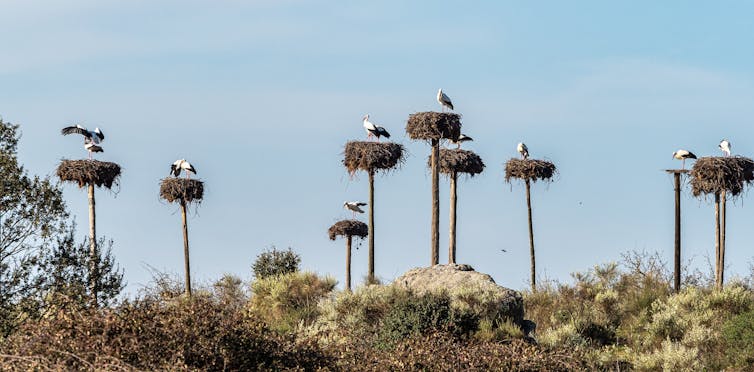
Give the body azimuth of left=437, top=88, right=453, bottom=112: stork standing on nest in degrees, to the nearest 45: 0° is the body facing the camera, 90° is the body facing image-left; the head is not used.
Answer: approximately 90°

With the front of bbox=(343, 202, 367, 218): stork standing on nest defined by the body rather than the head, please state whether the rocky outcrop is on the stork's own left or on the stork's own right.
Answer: on the stork's own left

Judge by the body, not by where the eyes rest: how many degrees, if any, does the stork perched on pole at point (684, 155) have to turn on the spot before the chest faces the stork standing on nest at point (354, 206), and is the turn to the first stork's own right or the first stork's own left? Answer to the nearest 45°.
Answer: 0° — it already faces it

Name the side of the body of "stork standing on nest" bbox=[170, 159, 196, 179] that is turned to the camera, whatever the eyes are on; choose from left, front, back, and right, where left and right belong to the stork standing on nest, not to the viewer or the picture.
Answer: left

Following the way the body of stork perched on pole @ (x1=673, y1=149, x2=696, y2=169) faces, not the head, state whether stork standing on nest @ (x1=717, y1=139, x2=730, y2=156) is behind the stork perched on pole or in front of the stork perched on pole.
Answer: behind

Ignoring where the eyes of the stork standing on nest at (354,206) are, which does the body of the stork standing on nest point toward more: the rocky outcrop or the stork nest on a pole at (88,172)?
the stork nest on a pole

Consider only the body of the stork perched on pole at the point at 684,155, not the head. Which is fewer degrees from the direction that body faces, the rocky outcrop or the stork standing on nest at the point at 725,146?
the rocky outcrop

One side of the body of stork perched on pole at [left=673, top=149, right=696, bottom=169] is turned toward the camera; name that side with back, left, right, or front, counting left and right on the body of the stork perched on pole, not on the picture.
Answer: left

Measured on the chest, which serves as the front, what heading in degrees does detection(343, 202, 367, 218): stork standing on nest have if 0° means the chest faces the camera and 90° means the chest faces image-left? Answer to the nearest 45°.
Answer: approximately 90°
